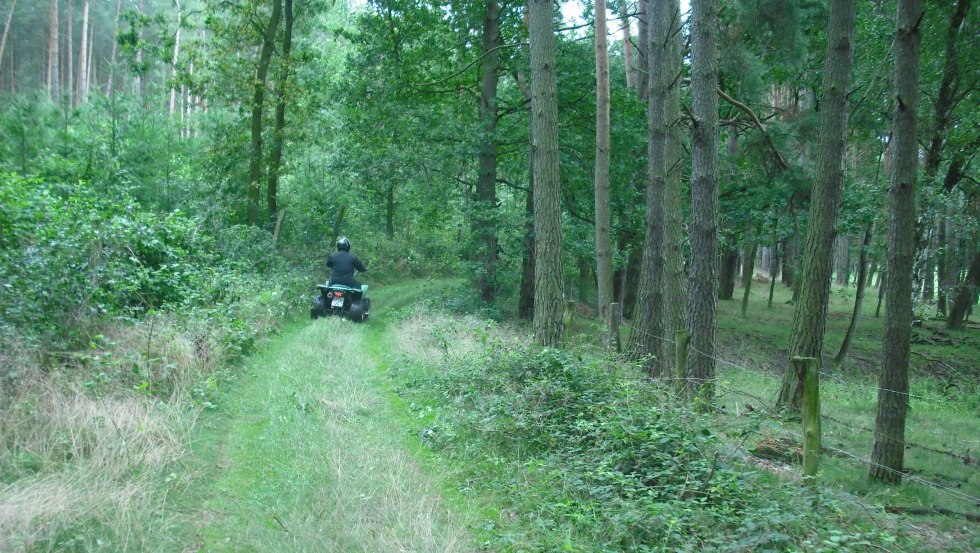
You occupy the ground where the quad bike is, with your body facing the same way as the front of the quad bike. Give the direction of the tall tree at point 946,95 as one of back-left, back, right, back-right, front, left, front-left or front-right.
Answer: right

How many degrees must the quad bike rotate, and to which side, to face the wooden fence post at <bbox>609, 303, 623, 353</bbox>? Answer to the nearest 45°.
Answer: approximately 135° to its right

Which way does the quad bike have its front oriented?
away from the camera

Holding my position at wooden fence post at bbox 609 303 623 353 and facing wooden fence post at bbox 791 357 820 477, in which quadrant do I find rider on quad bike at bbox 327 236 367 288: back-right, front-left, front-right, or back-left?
back-right

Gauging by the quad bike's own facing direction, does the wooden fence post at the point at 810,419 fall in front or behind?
behind
